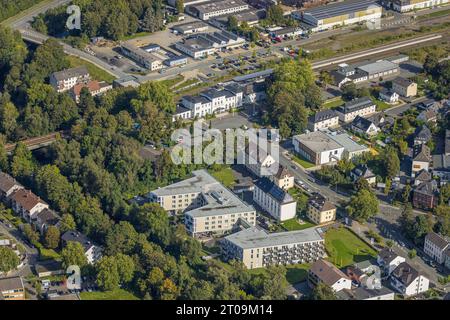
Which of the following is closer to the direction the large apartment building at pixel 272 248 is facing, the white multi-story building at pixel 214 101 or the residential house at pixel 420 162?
the residential house

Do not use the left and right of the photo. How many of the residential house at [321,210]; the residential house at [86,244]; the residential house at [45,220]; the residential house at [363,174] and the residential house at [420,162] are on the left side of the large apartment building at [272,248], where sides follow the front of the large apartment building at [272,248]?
3

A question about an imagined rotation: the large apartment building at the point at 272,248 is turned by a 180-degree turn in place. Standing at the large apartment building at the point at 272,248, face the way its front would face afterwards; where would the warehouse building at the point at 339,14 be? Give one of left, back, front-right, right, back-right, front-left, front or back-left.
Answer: front-right

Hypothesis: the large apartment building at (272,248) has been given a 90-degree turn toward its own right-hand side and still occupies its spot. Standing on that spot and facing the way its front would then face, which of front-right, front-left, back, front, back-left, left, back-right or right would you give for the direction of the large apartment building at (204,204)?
right

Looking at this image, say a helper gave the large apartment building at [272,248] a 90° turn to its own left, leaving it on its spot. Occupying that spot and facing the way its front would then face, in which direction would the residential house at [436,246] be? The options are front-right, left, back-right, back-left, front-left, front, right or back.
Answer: front-right

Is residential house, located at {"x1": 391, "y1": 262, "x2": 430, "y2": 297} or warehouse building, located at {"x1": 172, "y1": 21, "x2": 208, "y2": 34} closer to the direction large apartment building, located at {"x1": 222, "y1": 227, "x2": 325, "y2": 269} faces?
the residential house

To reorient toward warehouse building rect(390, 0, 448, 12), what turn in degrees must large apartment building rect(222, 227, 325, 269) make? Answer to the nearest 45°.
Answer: approximately 135° to its left

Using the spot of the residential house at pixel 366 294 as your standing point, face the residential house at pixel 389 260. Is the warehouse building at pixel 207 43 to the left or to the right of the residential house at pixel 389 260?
left

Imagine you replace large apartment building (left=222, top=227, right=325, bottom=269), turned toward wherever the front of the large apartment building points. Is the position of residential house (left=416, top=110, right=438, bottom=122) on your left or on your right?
on your left

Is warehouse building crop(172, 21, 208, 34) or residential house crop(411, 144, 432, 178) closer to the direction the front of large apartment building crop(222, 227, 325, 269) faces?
the residential house

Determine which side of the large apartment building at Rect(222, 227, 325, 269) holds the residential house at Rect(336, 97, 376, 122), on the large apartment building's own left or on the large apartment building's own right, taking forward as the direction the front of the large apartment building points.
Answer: on the large apartment building's own left

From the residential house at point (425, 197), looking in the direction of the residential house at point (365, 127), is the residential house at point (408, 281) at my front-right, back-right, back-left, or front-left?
back-left

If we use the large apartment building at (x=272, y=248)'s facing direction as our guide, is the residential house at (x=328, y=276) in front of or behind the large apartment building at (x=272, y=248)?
in front
